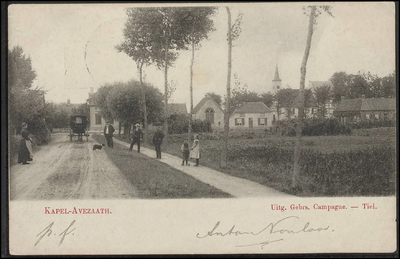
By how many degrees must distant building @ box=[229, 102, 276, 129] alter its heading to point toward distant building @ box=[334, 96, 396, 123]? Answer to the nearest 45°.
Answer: approximately 90° to its left

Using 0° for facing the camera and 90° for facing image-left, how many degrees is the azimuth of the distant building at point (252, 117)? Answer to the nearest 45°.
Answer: approximately 0°

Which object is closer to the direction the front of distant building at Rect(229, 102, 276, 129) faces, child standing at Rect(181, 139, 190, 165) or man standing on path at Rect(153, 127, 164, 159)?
the child standing
